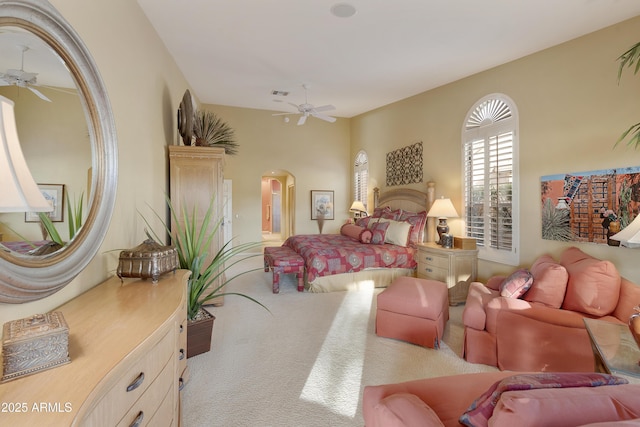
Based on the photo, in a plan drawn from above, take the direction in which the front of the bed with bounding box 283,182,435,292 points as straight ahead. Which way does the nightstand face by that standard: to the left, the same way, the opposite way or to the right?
the same way

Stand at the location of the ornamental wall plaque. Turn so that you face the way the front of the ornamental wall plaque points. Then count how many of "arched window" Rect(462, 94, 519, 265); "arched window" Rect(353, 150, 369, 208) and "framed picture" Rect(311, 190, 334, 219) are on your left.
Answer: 1

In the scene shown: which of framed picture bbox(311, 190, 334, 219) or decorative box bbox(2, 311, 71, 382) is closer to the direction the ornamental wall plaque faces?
the decorative box

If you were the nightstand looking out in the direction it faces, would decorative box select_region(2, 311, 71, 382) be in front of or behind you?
in front

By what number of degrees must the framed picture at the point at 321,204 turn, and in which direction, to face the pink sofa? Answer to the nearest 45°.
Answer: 0° — it already faces it

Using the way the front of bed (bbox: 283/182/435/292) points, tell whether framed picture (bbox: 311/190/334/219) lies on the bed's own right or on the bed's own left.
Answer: on the bed's own right

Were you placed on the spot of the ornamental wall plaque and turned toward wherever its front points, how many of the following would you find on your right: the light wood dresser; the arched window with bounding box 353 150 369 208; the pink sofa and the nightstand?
1

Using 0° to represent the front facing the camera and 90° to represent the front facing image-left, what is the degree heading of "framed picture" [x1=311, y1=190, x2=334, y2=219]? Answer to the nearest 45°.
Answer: approximately 0°

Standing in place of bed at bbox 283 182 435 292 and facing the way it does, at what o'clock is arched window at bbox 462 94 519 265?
The arched window is roughly at 8 o'clock from the bed.

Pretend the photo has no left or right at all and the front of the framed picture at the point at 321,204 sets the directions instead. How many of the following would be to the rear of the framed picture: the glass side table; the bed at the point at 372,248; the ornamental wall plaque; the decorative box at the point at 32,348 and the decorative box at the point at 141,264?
0

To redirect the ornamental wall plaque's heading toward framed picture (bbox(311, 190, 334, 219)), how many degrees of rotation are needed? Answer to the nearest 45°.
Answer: approximately 90° to its right

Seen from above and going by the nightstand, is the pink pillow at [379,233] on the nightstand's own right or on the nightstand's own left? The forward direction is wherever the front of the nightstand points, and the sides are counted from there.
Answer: on the nightstand's own right

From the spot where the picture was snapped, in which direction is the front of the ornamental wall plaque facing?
facing the viewer and to the left of the viewer

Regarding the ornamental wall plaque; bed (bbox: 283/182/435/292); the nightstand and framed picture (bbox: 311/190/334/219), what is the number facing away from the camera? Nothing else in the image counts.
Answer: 0

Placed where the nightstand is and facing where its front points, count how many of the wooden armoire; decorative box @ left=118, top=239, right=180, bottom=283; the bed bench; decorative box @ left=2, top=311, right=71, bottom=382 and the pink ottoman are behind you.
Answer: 0

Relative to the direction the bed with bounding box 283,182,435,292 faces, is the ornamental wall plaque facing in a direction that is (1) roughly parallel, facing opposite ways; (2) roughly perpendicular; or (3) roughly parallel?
roughly parallel

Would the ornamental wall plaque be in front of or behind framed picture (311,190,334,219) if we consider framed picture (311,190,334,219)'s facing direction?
in front

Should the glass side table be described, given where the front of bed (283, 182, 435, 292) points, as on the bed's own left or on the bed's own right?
on the bed's own left

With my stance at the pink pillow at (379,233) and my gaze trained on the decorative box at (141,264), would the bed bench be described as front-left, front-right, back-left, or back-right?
front-right

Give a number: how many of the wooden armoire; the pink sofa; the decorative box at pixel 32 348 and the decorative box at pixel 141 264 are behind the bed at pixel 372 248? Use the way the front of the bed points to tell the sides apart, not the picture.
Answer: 0

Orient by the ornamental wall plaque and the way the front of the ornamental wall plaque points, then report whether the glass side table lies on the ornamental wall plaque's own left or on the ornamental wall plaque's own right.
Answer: on the ornamental wall plaque's own left

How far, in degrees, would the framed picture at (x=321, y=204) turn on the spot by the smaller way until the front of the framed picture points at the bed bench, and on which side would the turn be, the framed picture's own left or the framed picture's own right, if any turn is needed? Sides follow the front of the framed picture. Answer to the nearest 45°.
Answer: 0° — it already faces it
